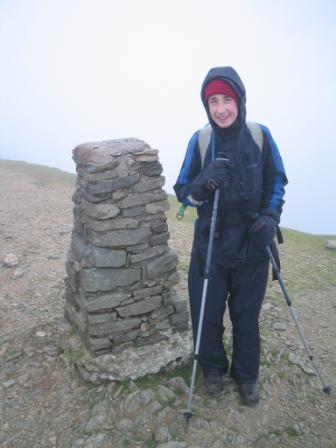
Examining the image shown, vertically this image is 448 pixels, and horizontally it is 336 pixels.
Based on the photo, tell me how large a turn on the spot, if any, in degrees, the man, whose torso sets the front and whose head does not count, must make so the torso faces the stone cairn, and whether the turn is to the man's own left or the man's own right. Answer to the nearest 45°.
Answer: approximately 90° to the man's own right

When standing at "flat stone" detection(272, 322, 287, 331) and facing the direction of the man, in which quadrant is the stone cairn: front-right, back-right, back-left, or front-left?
front-right

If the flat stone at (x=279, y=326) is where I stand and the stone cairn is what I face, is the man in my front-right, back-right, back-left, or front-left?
front-left

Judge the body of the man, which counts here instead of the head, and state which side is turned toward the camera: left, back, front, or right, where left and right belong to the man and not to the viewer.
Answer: front

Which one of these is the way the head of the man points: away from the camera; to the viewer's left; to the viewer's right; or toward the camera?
toward the camera

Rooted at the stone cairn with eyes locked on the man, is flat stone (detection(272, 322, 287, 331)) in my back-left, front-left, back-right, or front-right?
front-left
